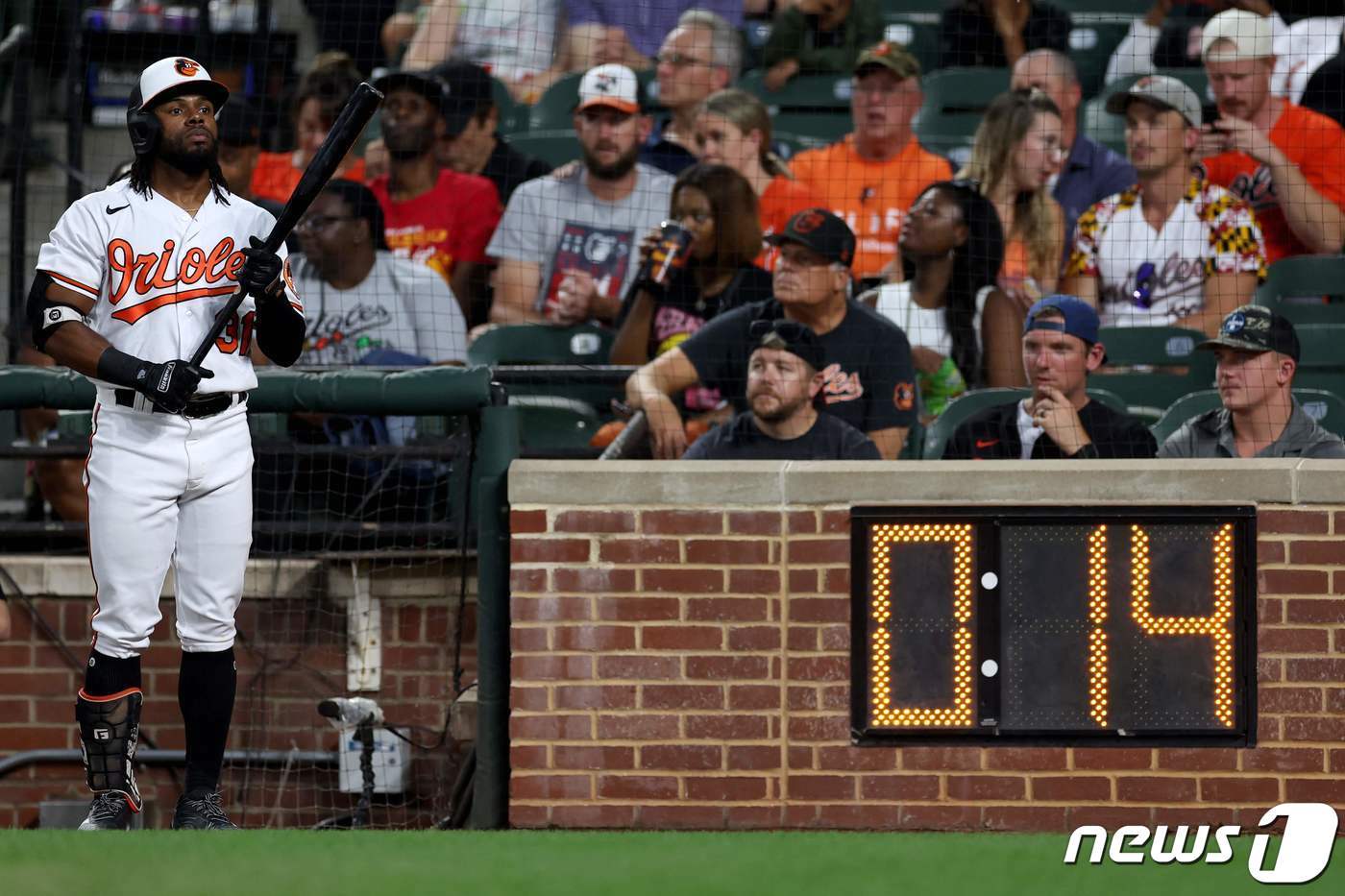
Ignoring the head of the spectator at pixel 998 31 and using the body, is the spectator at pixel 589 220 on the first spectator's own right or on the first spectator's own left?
on the first spectator's own right

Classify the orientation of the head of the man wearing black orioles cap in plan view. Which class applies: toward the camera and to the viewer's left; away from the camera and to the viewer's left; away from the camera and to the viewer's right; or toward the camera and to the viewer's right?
toward the camera and to the viewer's left

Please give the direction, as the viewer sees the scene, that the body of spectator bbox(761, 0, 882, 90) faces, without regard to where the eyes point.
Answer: toward the camera

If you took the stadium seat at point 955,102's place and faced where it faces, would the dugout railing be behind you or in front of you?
in front

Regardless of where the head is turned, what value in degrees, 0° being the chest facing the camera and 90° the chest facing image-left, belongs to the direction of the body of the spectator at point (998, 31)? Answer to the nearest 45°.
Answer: approximately 0°

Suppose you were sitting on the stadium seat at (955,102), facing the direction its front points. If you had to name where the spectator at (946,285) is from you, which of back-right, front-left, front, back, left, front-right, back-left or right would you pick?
front

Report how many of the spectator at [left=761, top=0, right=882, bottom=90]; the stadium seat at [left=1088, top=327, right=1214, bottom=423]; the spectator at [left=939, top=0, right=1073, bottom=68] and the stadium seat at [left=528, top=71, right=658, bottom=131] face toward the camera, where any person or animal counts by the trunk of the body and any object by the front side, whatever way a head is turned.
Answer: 4

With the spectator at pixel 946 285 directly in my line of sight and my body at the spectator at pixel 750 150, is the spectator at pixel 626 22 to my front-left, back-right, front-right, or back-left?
back-left

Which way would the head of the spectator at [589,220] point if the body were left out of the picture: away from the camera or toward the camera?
toward the camera

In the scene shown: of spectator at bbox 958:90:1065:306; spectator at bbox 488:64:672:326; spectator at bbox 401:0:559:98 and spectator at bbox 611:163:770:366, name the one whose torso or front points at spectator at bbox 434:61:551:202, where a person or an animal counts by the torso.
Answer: spectator at bbox 401:0:559:98

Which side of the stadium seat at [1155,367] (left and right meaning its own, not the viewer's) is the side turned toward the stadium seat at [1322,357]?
left

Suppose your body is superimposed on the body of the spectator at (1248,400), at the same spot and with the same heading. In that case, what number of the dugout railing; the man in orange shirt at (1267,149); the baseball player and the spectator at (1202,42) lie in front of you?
2

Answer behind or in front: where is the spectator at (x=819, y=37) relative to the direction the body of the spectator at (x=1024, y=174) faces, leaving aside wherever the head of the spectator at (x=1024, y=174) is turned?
behind

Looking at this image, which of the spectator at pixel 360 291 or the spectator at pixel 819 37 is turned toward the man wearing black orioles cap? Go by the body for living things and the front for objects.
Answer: the spectator at pixel 819 37

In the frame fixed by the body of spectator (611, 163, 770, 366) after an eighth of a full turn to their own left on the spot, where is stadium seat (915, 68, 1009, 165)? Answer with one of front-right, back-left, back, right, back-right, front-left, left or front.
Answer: back-left

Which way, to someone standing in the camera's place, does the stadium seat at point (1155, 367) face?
facing the viewer

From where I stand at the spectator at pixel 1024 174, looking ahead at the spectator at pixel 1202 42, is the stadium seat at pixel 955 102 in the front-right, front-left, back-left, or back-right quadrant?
front-left

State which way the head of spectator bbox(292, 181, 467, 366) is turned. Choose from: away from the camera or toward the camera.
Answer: toward the camera
